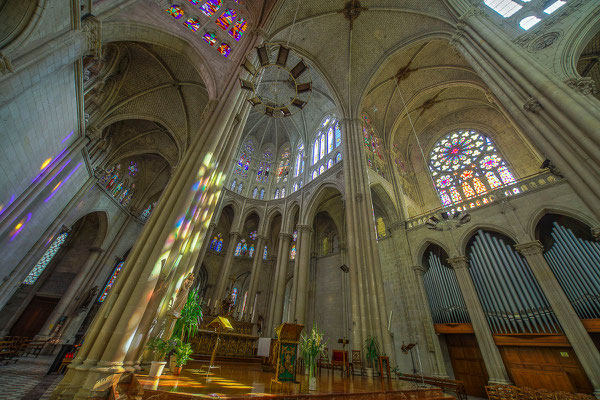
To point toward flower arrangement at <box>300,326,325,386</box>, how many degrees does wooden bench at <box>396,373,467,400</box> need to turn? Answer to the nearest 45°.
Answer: approximately 45° to its left

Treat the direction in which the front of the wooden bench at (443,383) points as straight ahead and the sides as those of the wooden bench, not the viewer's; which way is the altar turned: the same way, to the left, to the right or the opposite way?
to the left

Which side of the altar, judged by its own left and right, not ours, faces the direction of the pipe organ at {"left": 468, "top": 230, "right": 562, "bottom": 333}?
left

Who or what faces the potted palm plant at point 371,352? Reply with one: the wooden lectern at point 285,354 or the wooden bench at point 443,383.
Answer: the wooden bench

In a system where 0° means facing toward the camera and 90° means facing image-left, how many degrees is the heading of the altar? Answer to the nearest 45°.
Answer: approximately 0°

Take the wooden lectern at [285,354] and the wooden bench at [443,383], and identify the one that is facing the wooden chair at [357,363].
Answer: the wooden bench

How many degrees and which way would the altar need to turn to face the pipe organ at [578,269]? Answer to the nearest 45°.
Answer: approximately 45° to its left

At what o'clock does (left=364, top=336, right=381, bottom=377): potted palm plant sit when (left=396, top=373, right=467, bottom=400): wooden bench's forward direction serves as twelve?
The potted palm plant is roughly at 12 o'clock from the wooden bench.
